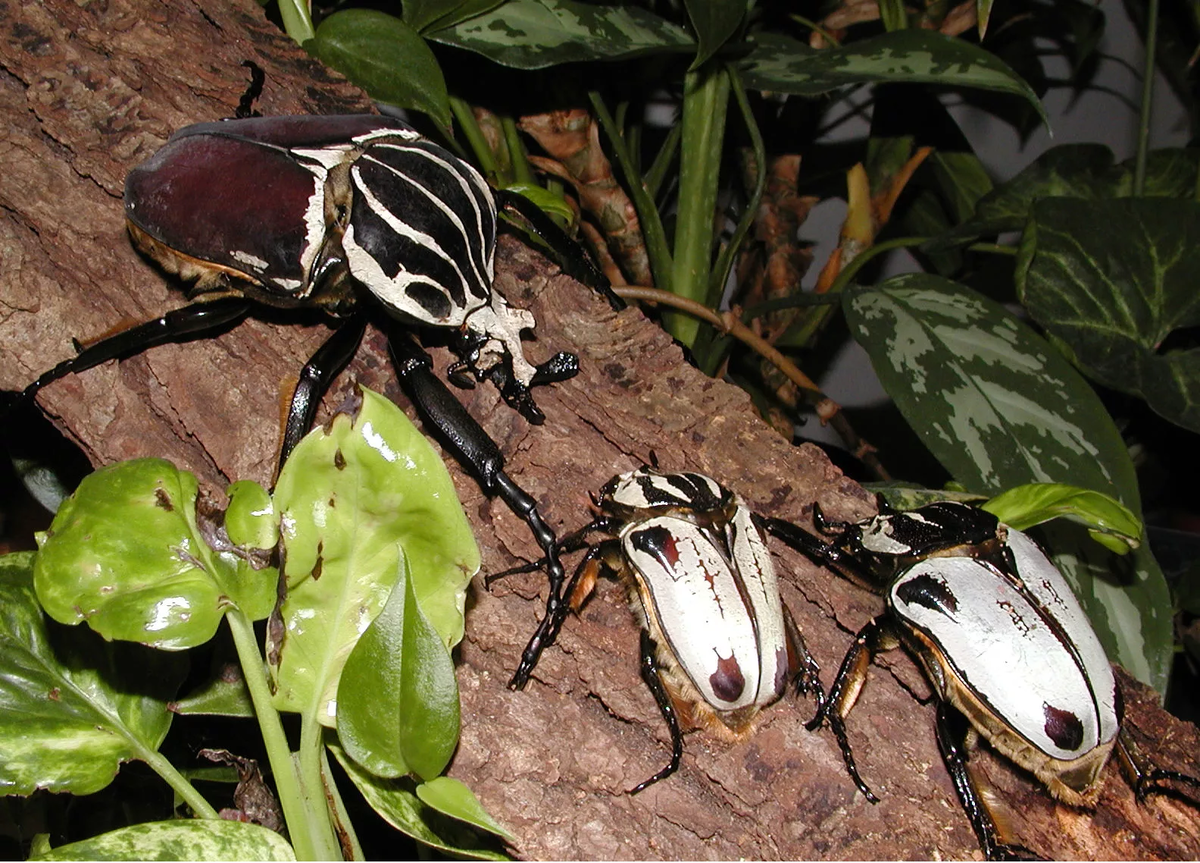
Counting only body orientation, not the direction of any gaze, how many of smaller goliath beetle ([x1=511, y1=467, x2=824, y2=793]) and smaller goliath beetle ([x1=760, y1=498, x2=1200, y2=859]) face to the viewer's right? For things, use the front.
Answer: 0

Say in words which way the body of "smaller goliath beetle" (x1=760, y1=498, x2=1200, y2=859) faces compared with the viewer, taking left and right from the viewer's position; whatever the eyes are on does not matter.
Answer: facing away from the viewer and to the left of the viewer

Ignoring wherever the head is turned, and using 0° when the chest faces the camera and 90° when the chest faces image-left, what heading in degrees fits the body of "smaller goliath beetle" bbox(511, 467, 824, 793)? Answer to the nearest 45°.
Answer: approximately 135°

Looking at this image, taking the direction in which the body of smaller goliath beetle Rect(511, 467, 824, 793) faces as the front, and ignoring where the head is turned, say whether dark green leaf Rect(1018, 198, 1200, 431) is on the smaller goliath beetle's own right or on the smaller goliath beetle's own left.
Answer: on the smaller goliath beetle's own right

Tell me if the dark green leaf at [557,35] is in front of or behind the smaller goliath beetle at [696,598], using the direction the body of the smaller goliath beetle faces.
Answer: in front

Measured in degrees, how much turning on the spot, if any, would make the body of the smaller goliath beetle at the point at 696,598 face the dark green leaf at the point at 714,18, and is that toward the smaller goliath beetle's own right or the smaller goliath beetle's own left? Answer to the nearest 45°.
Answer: approximately 45° to the smaller goliath beetle's own right
